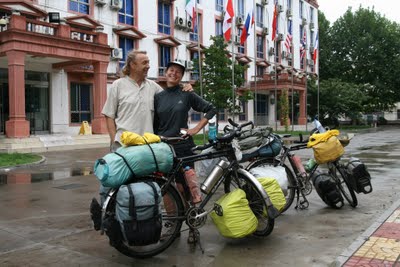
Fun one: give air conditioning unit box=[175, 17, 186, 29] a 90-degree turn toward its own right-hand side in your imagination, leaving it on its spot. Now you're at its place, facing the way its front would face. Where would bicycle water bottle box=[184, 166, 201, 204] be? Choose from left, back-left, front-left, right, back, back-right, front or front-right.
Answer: front-left

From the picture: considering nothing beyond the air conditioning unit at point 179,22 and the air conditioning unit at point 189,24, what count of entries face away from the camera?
0

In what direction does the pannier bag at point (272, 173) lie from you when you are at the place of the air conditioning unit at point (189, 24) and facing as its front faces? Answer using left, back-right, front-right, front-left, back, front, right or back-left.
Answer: front-right

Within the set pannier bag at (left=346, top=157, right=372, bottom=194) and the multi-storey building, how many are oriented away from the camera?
0

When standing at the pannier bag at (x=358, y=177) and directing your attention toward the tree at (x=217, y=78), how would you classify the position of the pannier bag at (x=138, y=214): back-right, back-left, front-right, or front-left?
back-left

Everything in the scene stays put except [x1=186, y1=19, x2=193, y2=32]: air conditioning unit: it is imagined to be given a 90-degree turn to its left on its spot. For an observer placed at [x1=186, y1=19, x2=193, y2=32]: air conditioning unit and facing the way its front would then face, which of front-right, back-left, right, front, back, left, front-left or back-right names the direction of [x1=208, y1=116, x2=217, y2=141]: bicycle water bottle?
back-right

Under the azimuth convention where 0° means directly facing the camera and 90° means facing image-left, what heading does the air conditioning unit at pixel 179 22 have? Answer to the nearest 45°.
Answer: approximately 315°

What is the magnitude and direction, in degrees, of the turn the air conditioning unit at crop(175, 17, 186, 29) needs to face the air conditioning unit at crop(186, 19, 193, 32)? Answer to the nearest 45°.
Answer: approximately 90° to its left

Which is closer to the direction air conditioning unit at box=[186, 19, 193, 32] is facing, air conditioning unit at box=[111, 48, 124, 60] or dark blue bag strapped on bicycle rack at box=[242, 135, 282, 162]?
the dark blue bag strapped on bicycle rack

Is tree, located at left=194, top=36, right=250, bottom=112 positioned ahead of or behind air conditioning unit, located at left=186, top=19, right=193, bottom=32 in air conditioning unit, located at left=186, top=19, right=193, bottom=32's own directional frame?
ahead

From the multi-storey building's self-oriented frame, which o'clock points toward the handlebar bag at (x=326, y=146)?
The handlebar bag is roughly at 1 o'clock from the multi-storey building.

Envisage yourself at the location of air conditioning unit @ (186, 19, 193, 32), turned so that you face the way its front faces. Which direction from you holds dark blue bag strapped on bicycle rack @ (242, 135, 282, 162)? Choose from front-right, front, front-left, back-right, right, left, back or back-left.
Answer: front-right

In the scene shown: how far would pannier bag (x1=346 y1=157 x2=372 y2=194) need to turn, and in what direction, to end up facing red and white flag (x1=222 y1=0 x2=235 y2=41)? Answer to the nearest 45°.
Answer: approximately 135° to its left
